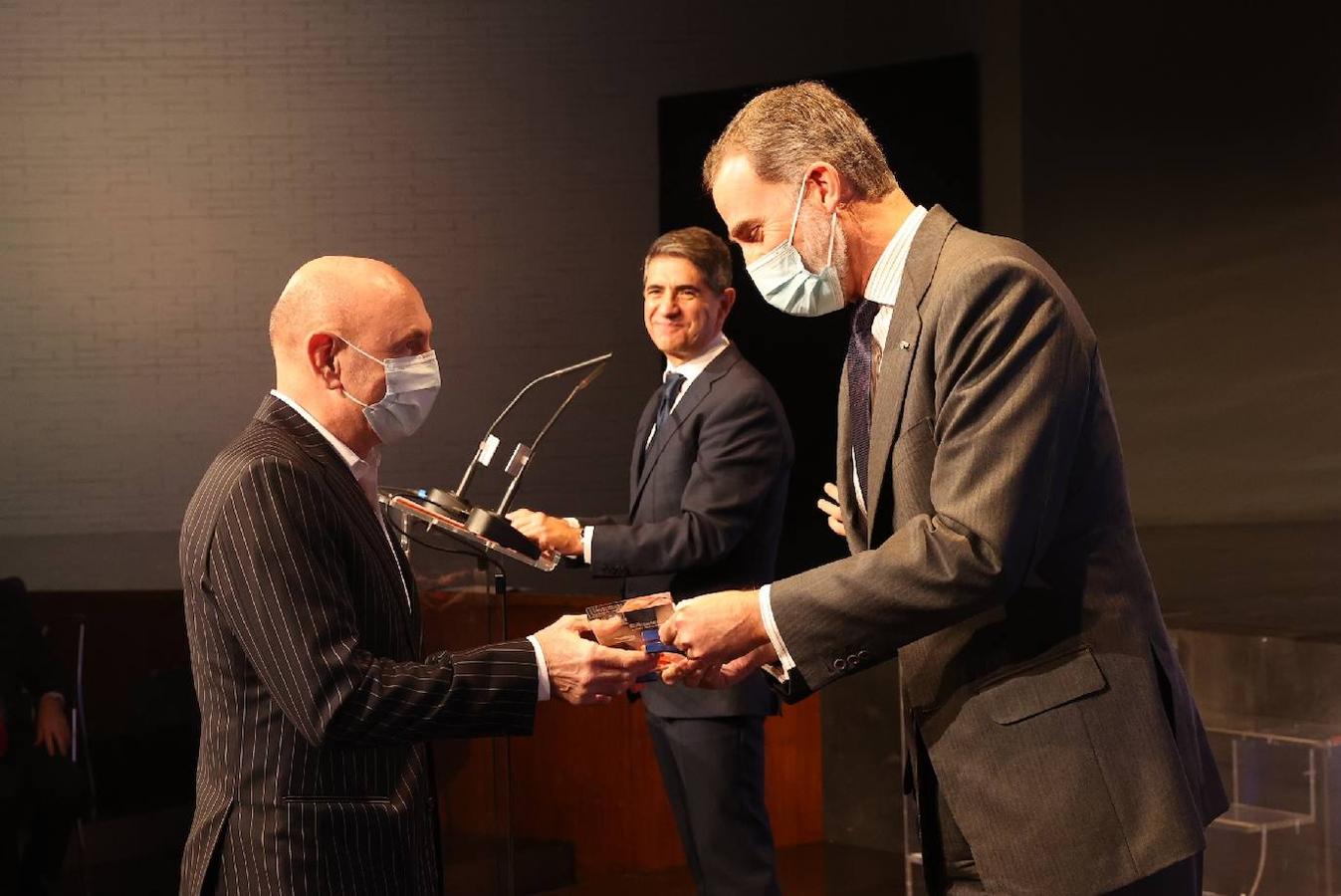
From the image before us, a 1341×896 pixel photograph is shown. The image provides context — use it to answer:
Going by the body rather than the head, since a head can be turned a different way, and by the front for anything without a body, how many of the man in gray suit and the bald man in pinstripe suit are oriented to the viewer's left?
1

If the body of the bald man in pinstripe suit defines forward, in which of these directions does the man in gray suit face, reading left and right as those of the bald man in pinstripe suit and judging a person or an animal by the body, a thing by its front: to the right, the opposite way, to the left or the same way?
the opposite way

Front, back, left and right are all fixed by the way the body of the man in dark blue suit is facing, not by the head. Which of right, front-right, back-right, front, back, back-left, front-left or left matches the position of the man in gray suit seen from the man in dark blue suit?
front-left

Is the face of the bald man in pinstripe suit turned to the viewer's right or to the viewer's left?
to the viewer's right

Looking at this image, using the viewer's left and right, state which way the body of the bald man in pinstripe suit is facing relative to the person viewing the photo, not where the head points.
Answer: facing to the right of the viewer

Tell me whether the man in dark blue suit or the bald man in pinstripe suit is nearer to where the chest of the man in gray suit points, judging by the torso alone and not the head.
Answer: the bald man in pinstripe suit

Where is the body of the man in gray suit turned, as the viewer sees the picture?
to the viewer's left

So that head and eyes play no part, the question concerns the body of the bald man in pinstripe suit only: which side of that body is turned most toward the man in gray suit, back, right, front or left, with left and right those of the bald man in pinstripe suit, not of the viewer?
front

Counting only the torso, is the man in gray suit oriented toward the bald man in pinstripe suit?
yes

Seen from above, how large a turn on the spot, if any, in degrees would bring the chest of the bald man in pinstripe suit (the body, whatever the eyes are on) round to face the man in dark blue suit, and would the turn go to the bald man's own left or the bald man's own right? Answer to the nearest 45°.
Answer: approximately 45° to the bald man's own left

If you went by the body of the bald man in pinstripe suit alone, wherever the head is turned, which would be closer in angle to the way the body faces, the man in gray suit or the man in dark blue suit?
the man in gray suit
